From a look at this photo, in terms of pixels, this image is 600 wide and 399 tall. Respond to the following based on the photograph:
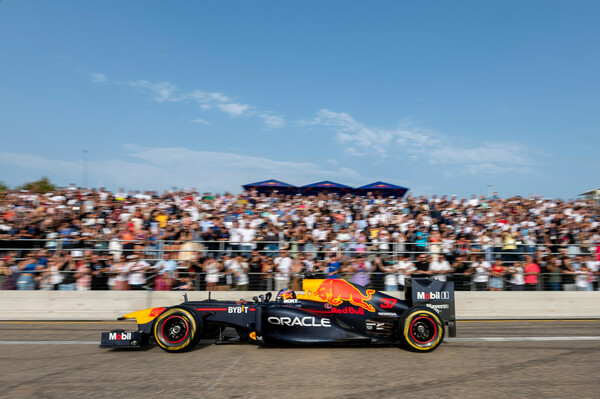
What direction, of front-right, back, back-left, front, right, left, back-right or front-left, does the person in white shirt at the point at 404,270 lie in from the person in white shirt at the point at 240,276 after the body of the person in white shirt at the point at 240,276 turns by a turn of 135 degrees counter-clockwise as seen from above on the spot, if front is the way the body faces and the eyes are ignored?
front-right

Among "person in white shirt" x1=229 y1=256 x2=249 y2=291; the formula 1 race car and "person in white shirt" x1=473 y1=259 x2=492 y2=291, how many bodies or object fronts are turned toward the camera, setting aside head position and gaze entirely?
2

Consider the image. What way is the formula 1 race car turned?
to the viewer's left

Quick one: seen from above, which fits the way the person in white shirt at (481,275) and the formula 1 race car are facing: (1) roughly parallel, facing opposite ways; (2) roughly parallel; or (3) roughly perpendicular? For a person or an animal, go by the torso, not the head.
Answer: roughly perpendicular

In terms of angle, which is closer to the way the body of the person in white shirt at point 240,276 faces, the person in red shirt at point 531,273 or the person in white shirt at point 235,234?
the person in red shirt

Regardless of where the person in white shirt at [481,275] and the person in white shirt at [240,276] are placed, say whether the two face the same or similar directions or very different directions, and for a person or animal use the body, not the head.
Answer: same or similar directions

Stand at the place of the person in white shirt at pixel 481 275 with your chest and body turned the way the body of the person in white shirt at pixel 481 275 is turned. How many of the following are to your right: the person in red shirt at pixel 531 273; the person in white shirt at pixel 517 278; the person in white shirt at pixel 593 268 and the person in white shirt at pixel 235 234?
1

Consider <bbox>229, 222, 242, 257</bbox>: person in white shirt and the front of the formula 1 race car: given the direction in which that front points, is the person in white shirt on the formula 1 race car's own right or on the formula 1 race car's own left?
on the formula 1 race car's own right

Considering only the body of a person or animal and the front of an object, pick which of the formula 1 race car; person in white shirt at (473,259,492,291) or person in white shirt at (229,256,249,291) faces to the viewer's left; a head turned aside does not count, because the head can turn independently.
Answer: the formula 1 race car

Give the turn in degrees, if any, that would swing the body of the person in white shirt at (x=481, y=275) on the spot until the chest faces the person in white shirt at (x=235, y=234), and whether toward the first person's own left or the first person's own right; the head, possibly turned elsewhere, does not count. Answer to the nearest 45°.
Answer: approximately 90° to the first person's own right

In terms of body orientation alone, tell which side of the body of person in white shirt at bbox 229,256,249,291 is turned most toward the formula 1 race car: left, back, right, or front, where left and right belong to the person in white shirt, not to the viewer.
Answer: front

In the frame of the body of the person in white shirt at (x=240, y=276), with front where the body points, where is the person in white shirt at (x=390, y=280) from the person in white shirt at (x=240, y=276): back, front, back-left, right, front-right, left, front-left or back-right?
left

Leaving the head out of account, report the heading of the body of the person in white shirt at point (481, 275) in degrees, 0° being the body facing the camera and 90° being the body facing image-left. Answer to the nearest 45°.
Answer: approximately 0°

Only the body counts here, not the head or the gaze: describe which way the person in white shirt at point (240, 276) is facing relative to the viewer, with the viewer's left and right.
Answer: facing the viewer

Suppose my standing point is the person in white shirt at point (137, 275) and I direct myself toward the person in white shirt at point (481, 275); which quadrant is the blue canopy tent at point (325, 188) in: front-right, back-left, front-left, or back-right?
front-left

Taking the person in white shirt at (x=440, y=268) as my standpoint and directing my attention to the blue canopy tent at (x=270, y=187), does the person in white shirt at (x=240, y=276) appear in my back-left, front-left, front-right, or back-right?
front-left
